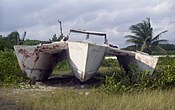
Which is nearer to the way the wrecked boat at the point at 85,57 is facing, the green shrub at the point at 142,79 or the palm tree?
the green shrub

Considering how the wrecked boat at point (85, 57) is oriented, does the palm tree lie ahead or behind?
behind

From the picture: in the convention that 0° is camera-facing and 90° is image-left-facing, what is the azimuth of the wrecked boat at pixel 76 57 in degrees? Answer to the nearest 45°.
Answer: approximately 0°

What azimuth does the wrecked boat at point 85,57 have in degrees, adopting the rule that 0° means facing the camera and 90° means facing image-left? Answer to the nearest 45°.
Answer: approximately 0°
